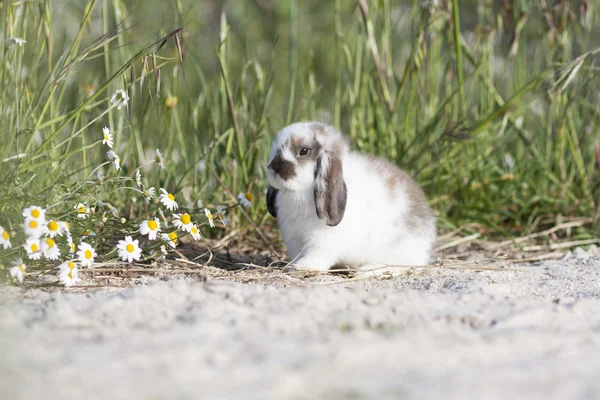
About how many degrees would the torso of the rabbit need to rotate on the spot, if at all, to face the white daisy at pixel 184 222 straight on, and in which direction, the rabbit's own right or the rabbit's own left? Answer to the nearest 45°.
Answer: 0° — it already faces it

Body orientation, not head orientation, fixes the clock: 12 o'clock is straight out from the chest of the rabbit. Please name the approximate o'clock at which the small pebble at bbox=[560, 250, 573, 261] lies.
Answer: The small pebble is roughly at 5 o'clock from the rabbit.

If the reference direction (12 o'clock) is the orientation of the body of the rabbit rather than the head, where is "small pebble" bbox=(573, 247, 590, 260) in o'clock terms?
The small pebble is roughly at 5 o'clock from the rabbit.

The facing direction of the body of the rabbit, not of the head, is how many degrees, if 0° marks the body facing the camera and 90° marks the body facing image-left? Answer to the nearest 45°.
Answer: approximately 90°

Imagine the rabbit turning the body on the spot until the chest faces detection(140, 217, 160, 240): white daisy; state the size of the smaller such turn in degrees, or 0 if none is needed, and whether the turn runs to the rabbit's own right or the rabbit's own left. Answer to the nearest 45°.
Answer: approximately 45° to the rabbit's own left

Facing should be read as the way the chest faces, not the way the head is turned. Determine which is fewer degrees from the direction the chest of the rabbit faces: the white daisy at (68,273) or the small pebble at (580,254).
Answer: the white daisy

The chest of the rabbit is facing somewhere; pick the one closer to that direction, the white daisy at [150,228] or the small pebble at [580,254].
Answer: the white daisy
